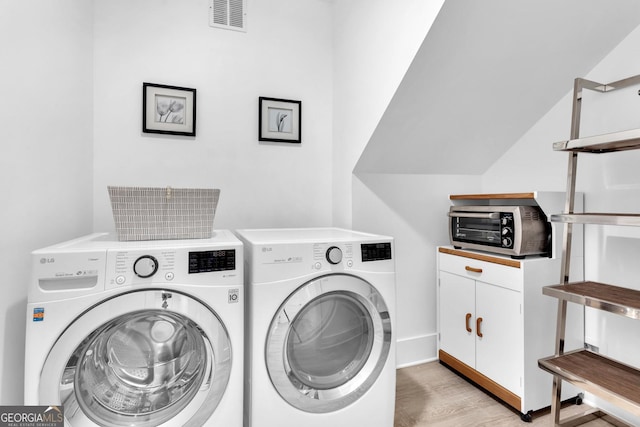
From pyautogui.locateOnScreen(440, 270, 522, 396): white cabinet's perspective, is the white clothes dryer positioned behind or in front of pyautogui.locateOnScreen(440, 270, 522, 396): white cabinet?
in front

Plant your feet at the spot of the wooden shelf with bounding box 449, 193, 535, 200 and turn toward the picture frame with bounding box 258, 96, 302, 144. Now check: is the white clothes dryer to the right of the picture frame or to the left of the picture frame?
left

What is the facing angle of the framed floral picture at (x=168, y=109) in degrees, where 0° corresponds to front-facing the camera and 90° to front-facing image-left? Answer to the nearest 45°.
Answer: approximately 315°

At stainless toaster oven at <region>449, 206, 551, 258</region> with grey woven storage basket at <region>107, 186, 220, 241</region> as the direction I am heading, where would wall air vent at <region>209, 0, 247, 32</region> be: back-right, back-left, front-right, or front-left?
front-right

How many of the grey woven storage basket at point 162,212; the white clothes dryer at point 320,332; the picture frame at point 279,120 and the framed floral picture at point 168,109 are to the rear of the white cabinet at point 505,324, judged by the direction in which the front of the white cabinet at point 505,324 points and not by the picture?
0

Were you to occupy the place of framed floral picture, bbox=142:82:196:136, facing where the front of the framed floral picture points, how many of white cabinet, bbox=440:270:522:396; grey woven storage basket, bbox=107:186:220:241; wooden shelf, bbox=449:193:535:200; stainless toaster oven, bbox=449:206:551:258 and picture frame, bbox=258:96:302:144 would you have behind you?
0

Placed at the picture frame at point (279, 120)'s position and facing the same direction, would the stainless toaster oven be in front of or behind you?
in front

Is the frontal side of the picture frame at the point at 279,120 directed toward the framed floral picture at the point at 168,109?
no

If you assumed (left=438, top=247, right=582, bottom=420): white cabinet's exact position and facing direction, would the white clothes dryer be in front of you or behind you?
in front
